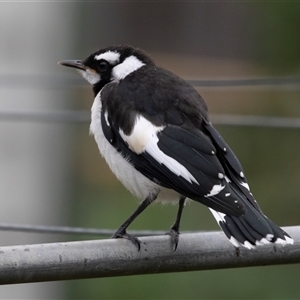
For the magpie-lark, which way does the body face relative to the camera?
to the viewer's left
